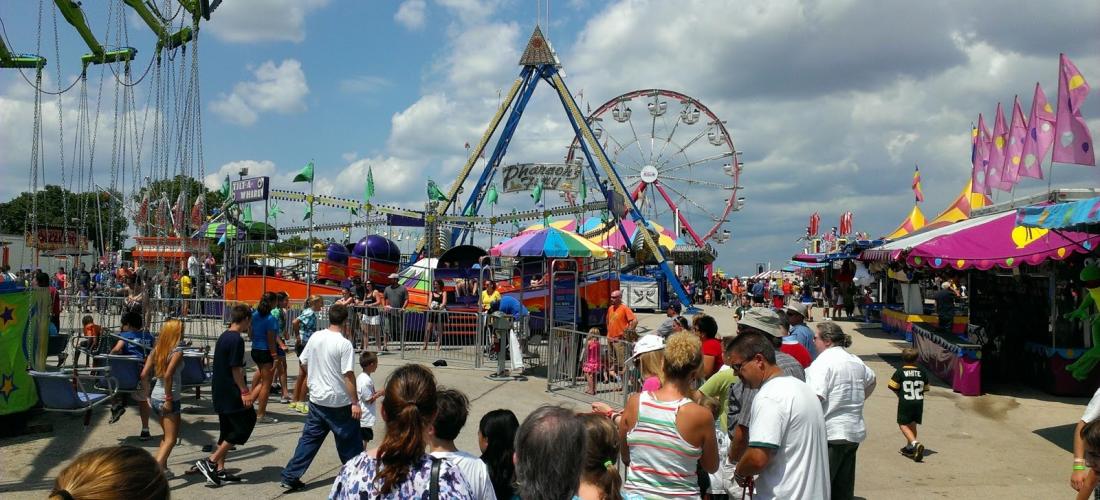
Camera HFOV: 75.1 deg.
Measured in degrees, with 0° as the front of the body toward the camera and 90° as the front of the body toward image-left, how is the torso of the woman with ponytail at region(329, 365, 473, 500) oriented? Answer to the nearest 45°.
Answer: approximately 180°

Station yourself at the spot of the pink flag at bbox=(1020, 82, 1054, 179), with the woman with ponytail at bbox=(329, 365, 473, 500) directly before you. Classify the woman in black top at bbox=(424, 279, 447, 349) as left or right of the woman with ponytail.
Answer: right

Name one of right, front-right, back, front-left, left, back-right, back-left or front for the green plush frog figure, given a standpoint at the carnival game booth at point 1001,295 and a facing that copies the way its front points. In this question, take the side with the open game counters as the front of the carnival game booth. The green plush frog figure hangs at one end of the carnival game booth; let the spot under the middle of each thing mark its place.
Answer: front-left

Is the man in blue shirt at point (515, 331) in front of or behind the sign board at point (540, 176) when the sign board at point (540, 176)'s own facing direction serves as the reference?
in front

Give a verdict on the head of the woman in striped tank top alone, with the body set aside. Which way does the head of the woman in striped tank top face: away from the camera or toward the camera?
away from the camera

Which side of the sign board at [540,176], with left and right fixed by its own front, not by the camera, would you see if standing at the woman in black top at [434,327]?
front

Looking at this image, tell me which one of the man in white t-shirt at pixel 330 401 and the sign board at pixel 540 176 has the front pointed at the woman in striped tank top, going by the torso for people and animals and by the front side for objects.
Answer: the sign board

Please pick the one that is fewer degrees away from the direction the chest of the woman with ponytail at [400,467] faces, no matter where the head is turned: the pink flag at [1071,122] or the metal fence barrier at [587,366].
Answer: the metal fence barrier

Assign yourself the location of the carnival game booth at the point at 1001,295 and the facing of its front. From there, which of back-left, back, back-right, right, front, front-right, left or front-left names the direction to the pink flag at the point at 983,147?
back-right

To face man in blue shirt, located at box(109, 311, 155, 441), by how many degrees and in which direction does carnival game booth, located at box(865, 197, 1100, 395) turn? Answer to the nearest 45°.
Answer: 0° — it already faces them

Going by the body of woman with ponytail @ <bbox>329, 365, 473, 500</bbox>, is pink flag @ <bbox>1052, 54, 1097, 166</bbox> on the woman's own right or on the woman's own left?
on the woman's own right

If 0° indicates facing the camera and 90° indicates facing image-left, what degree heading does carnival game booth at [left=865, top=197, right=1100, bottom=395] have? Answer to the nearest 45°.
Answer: approximately 45°

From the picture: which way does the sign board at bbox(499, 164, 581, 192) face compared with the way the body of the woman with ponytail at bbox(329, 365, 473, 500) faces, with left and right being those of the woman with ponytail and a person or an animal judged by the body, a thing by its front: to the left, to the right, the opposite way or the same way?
the opposite way

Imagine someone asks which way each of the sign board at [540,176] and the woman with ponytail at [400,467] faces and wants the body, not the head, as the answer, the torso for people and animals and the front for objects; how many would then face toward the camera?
1

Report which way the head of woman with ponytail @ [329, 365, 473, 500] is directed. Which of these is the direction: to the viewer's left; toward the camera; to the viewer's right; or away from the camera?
away from the camera

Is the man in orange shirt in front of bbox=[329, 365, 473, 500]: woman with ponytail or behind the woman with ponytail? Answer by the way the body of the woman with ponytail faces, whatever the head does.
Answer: in front

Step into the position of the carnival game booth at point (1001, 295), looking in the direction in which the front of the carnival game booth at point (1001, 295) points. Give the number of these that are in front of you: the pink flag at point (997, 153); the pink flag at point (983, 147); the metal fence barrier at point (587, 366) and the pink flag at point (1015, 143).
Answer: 1

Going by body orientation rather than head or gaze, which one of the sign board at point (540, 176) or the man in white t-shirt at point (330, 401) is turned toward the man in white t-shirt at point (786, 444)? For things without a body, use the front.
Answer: the sign board
